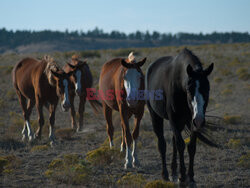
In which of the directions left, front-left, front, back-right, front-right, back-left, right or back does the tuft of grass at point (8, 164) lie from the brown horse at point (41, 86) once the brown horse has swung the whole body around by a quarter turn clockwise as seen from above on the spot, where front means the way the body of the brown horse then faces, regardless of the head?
front-left

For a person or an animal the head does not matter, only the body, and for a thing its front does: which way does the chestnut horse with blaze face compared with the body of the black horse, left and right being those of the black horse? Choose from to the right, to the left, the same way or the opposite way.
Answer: the same way

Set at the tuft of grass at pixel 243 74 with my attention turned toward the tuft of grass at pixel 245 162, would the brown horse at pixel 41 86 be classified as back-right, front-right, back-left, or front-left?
front-right

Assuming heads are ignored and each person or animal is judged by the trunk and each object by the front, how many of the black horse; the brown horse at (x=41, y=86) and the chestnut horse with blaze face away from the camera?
0

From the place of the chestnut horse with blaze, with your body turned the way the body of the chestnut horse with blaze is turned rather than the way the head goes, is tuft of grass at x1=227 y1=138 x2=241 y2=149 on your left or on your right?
on your left

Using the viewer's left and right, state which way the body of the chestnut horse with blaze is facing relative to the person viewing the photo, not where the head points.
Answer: facing the viewer and to the right of the viewer

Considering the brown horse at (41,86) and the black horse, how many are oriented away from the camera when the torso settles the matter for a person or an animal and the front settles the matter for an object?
0

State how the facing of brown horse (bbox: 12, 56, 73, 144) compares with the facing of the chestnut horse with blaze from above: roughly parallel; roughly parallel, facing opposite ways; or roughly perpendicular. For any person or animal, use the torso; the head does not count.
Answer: roughly parallel

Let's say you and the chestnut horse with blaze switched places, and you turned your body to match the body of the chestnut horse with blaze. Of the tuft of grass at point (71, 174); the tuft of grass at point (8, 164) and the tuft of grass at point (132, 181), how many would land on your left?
0

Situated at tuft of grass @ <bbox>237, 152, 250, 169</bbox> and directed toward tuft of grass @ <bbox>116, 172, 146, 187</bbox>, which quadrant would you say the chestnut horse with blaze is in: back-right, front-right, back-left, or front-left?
front-right

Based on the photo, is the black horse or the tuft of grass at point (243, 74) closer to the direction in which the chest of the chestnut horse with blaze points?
the black horse

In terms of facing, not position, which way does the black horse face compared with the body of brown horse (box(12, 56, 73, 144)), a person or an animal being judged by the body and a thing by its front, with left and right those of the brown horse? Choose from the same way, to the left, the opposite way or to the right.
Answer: the same way

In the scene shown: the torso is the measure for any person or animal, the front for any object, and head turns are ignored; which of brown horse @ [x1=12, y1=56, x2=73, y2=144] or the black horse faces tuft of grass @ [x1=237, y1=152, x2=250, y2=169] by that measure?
the brown horse

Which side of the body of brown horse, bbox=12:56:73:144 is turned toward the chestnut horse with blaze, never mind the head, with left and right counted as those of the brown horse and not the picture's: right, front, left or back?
front
